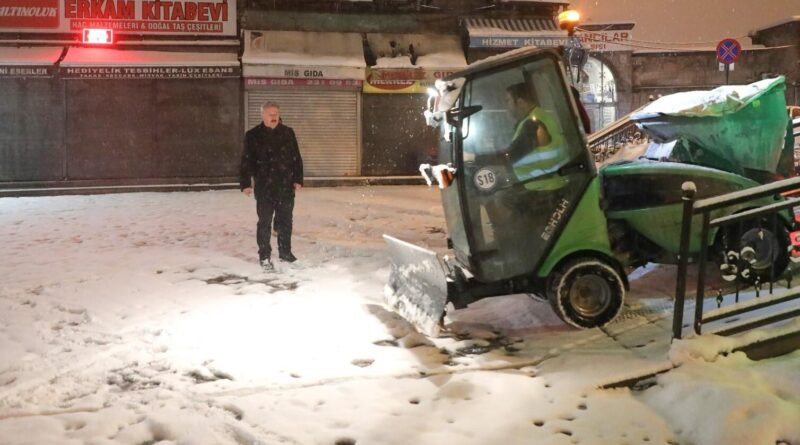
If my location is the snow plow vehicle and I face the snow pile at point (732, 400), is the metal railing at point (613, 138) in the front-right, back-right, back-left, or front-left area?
back-left

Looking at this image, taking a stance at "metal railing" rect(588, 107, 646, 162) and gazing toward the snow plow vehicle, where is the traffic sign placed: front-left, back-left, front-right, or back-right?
back-left

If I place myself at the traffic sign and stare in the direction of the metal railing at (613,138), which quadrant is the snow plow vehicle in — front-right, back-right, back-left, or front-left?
front-left

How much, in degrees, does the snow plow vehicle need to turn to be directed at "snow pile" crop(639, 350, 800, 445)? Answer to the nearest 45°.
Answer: approximately 135° to its left

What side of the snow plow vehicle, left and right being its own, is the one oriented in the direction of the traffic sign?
right

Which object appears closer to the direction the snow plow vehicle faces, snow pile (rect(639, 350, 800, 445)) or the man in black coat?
the man in black coat

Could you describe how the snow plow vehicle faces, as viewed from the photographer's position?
facing to the left of the viewer

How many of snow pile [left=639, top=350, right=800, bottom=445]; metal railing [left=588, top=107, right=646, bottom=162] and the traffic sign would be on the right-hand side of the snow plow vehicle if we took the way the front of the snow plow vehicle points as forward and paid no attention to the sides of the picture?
2

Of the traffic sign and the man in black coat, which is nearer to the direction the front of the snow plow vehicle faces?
the man in black coat

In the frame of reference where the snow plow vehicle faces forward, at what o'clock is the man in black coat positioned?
The man in black coat is roughly at 1 o'clock from the snow plow vehicle.

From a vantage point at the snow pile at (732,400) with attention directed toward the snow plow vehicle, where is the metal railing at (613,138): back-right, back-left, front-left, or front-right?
front-right

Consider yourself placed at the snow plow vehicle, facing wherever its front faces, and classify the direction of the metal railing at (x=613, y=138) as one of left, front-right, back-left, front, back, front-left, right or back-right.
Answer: right

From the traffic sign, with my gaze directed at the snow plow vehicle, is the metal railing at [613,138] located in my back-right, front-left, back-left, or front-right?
front-right

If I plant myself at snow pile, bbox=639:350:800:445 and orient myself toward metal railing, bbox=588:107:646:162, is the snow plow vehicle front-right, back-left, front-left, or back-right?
front-left

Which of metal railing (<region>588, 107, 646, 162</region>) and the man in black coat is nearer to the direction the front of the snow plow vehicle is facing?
the man in black coat

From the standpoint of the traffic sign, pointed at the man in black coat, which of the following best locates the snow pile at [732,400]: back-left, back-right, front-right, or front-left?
front-left
